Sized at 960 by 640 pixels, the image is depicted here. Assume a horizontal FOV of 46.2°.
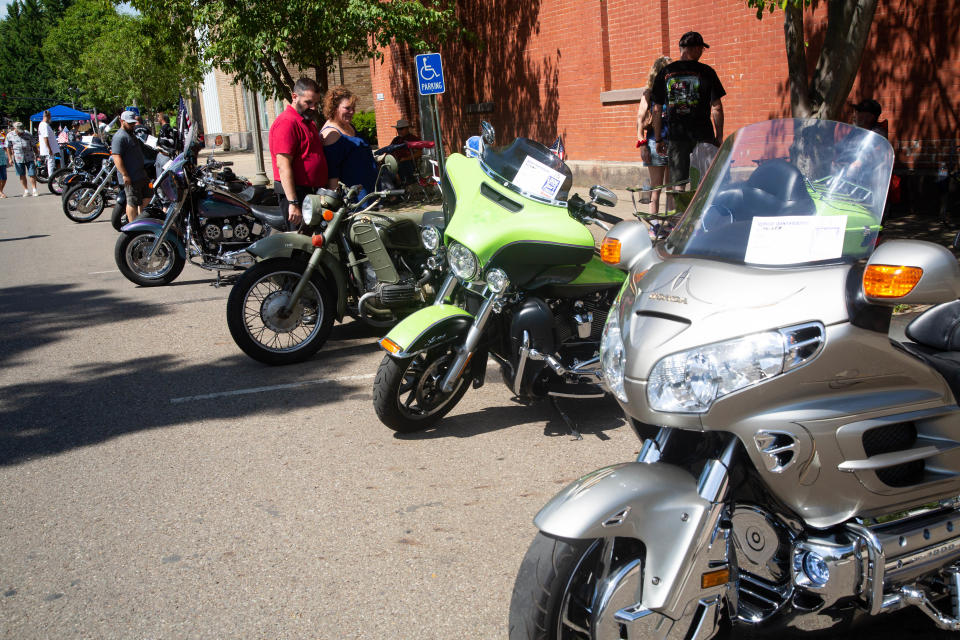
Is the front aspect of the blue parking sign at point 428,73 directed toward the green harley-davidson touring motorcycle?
yes

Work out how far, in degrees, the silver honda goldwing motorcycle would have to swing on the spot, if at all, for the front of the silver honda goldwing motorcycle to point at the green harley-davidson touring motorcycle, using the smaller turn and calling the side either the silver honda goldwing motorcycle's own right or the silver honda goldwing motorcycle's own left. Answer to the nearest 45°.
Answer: approximately 90° to the silver honda goldwing motorcycle's own right

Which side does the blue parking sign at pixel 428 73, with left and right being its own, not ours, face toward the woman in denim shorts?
left

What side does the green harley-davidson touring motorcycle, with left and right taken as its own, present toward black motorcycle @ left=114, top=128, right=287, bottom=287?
right

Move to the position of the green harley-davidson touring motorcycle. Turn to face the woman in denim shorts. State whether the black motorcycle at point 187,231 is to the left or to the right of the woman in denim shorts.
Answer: left

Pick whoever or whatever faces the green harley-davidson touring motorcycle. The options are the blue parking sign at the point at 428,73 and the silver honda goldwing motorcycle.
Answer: the blue parking sign

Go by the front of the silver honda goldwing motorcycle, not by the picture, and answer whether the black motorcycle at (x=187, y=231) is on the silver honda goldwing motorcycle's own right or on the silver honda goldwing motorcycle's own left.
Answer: on the silver honda goldwing motorcycle's own right

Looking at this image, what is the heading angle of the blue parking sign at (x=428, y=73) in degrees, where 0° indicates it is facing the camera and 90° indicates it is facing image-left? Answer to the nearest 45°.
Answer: approximately 0°
